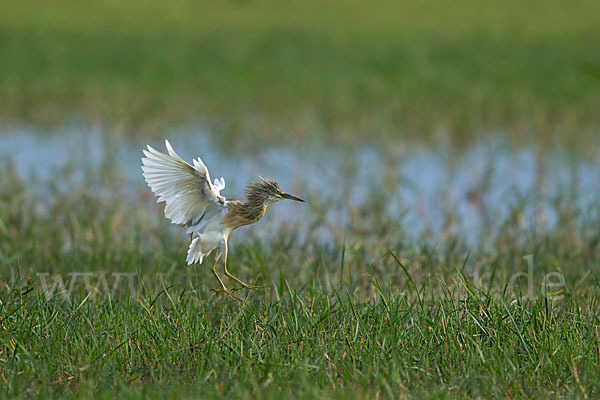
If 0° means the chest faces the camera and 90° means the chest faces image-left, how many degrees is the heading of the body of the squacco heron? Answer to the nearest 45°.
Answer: approximately 270°
